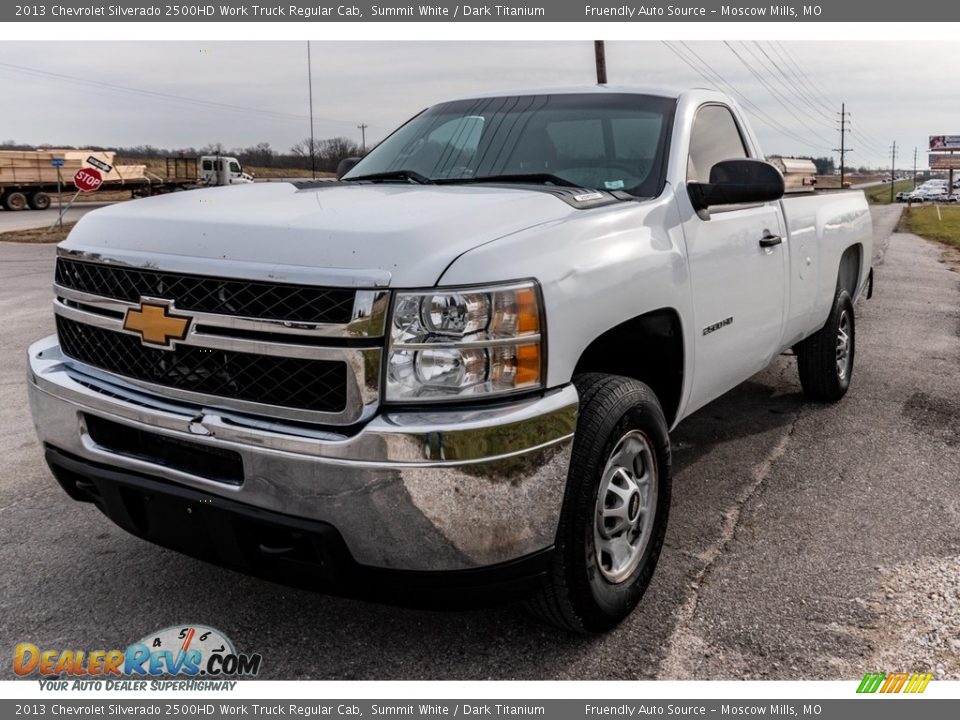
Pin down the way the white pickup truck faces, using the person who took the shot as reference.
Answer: facing the viewer and to the left of the viewer

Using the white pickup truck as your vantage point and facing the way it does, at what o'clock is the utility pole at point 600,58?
The utility pole is roughly at 5 o'clock from the white pickup truck.

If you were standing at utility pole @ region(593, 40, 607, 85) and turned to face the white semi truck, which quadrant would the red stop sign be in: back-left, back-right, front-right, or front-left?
front-left

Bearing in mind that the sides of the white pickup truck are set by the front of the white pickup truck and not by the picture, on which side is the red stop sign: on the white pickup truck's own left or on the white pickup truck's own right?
on the white pickup truck's own right

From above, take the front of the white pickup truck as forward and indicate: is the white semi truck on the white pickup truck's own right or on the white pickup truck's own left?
on the white pickup truck's own right
